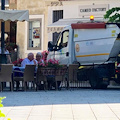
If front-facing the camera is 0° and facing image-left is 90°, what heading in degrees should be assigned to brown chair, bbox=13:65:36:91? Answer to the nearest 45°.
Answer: approximately 135°

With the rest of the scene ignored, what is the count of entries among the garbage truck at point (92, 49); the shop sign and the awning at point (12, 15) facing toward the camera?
2

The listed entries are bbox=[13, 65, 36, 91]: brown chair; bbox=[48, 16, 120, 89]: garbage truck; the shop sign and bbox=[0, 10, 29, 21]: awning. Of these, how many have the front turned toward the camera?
2

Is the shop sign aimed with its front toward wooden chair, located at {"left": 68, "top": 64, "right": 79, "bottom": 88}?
yes

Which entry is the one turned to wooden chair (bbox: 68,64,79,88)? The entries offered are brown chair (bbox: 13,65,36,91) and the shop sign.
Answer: the shop sign

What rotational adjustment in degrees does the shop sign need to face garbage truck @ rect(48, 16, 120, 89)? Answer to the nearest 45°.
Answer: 0° — it already faces it

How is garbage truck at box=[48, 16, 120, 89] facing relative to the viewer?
to the viewer's left

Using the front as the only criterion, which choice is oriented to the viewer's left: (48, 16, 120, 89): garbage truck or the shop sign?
the garbage truck

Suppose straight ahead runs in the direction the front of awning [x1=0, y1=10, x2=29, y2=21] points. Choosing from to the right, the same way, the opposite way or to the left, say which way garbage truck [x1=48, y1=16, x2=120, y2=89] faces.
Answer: to the right

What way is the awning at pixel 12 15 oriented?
toward the camera
